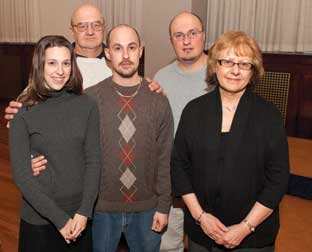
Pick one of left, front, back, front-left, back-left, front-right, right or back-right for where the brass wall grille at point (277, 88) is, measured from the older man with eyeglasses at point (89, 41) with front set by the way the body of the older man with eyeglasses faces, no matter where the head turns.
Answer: back-left

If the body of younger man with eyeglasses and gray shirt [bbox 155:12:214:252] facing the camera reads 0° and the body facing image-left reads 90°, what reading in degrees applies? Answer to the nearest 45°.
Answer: approximately 0°

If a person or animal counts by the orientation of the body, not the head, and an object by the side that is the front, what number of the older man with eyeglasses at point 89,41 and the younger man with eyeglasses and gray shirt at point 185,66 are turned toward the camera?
2
